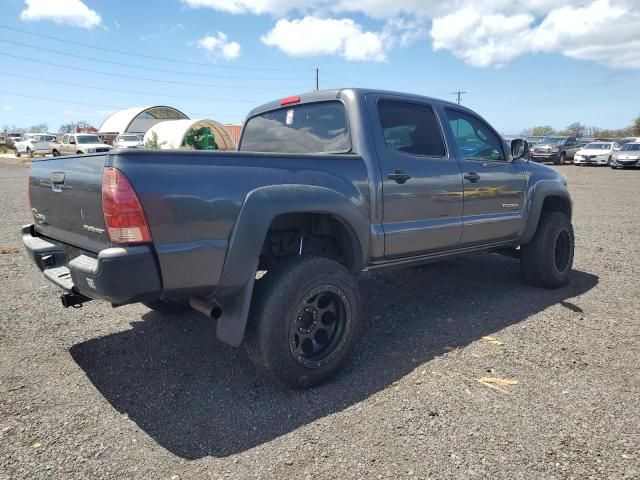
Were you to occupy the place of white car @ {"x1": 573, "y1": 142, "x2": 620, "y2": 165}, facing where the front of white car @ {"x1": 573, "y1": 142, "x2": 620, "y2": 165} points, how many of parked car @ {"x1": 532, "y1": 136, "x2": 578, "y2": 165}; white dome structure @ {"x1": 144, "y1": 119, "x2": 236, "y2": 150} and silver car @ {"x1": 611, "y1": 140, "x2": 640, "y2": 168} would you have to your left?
1

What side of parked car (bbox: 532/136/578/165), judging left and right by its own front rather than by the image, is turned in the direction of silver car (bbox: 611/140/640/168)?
left

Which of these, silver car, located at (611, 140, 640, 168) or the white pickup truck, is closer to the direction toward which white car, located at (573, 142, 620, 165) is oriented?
the white pickup truck

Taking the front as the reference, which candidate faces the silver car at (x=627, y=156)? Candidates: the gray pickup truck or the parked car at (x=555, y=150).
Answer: the gray pickup truck

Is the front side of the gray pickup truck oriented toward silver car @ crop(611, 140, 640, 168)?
yes

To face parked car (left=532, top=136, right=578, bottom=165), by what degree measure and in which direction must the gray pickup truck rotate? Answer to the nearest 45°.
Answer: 0° — it already faces it

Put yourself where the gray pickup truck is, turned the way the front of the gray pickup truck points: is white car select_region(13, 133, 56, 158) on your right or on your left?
on your left

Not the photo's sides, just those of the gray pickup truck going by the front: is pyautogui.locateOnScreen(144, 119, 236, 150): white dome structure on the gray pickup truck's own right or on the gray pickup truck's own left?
on the gray pickup truck's own left

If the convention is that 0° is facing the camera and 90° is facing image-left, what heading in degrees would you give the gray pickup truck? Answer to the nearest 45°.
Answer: approximately 225°

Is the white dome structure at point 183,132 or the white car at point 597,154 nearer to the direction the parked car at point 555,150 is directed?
the white dome structure

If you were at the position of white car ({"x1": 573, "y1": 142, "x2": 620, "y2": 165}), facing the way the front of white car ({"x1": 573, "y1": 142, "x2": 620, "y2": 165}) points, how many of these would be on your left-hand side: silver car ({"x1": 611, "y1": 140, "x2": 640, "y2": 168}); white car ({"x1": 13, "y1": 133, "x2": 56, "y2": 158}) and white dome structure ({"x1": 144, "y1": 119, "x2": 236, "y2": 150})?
1

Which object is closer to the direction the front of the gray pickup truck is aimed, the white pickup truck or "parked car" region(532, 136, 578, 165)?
the parked car

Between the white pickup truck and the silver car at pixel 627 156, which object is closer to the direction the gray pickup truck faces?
the silver car
